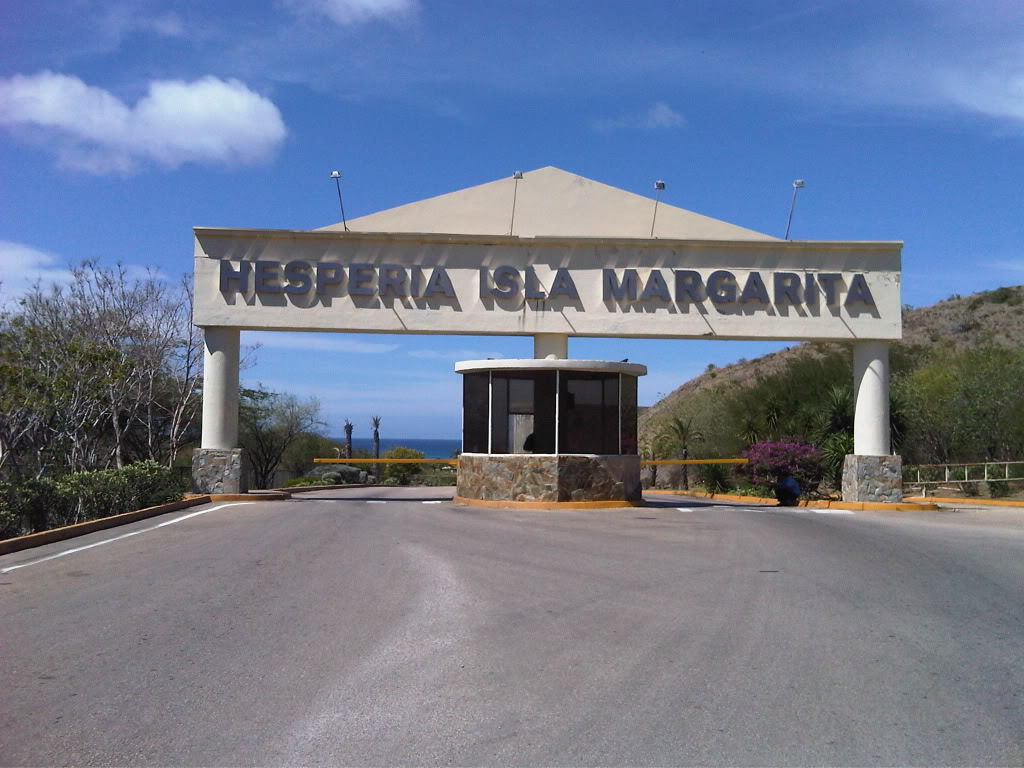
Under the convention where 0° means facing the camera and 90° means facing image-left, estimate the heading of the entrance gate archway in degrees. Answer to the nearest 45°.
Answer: approximately 0°

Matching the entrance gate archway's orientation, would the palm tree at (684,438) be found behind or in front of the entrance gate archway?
behind

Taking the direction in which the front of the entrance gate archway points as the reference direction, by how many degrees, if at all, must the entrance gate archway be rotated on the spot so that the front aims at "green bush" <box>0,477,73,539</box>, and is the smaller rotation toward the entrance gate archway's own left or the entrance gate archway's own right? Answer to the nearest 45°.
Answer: approximately 45° to the entrance gate archway's own right

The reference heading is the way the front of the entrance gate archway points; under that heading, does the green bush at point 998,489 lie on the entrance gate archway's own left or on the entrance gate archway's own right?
on the entrance gate archway's own left

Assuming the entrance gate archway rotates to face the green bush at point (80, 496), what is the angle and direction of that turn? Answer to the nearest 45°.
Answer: approximately 45° to its right

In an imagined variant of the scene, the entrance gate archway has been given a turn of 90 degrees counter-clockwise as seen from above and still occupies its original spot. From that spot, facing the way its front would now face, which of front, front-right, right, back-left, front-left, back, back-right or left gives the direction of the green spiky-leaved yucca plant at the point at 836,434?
front-left

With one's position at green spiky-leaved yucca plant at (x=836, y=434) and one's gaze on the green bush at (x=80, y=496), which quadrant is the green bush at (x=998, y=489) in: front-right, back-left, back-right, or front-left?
back-left

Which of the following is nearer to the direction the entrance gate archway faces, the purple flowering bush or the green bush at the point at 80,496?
the green bush
